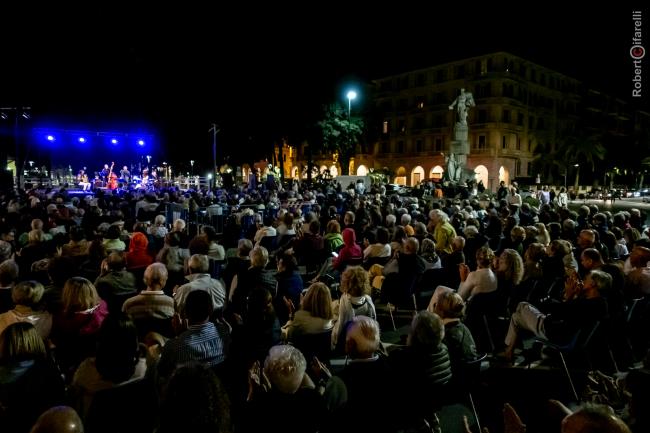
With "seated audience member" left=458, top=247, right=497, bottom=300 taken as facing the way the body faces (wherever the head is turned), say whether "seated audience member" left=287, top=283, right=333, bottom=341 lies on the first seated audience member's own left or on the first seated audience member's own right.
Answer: on the first seated audience member's own left

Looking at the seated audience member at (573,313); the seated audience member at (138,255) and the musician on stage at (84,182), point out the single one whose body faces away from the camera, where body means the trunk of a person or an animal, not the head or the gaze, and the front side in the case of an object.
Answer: the seated audience member at (138,255)

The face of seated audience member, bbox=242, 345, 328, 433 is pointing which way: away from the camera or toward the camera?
away from the camera

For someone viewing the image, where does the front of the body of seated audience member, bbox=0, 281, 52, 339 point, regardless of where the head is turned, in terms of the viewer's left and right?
facing away from the viewer

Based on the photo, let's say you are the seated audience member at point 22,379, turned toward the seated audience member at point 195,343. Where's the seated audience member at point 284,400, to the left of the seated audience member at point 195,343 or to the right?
right

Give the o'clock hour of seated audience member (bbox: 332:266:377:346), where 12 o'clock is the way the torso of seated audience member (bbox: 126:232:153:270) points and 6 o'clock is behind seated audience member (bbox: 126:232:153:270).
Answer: seated audience member (bbox: 332:266:377:346) is roughly at 5 o'clock from seated audience member (bbox: 126:232:153:270).

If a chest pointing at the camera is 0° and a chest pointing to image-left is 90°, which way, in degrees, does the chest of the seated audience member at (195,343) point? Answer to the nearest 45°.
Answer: approximately 180°

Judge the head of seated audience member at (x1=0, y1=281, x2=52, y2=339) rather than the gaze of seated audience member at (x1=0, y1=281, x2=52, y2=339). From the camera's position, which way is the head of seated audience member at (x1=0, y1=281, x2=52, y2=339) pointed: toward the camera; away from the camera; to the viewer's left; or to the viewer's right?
away from the camera

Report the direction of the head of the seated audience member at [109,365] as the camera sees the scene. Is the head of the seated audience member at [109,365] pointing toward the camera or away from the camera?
away from the camera

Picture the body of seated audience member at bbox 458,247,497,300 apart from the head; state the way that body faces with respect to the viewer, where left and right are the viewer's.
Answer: facing away from the viewer and to the left of the viewer

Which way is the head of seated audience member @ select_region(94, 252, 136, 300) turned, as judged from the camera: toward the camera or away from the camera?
away from the camera

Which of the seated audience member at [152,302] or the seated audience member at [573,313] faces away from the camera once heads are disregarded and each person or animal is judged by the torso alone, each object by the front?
the seated audience member at [152,302]

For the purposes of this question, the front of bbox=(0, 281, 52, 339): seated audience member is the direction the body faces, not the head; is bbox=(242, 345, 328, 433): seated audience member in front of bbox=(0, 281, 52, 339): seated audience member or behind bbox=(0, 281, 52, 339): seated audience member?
behind

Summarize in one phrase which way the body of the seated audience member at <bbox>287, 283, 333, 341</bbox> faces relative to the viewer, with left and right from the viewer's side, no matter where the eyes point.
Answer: facing away from the viewer and to the left of the viewer

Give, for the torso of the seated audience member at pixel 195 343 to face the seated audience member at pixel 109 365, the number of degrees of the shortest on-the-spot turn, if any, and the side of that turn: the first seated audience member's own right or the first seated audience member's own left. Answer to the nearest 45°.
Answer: approximately 135° to the first seated audience member's own left

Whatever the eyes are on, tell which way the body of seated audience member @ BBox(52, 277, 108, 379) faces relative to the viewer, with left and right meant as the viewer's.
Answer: facing away from the viewer

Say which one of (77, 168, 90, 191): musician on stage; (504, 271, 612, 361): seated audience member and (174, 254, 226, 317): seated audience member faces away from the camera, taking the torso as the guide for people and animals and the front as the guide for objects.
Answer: (174, 254, 226, 317): seated audience member
